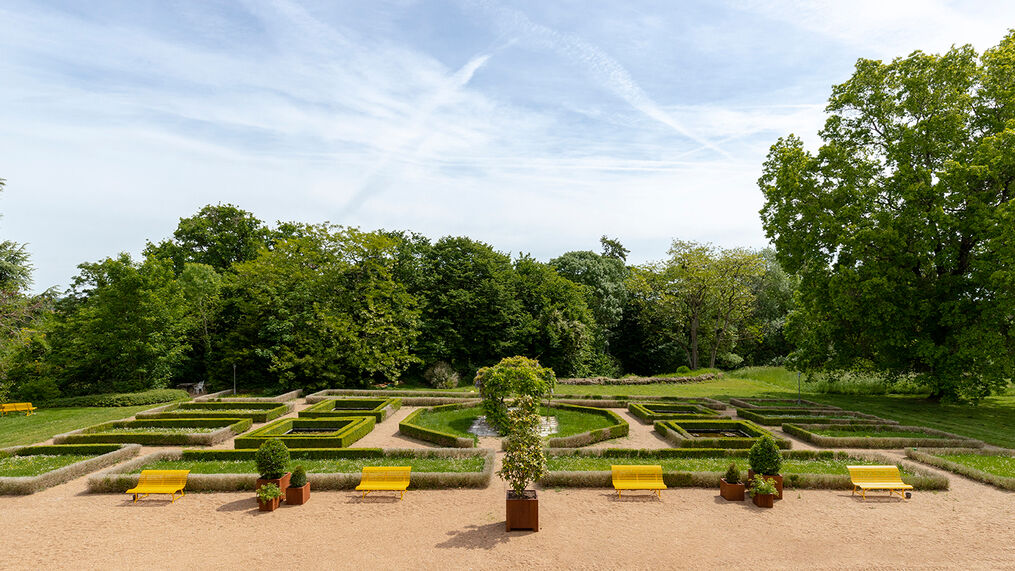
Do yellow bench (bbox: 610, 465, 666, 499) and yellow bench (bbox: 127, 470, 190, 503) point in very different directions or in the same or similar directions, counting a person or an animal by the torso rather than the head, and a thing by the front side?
same or similar directions

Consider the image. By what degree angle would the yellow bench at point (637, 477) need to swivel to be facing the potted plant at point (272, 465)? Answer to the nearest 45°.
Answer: approximately 90° to its right

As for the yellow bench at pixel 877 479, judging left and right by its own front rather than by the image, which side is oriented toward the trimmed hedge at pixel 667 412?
back

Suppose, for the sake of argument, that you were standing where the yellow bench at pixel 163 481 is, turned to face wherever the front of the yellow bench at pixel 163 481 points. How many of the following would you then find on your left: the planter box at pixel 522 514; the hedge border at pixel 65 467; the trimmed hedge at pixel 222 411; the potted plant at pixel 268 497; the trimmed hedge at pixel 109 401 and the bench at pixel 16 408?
2

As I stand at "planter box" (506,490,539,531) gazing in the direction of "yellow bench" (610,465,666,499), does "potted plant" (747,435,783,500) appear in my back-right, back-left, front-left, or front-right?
front-right

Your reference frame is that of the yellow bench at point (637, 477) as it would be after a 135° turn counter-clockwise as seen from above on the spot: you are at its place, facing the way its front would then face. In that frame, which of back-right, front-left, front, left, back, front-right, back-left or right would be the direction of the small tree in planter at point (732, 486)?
front-right

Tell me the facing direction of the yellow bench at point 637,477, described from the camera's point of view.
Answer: facing the viewer

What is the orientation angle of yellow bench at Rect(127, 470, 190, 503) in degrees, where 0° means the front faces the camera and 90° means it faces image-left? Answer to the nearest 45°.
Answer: approximately 45°

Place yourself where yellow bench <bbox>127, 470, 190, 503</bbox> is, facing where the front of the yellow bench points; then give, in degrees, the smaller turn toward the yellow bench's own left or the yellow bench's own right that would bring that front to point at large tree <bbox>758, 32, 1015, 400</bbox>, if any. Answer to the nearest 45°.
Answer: approximately 135° to the yellow bench's own left

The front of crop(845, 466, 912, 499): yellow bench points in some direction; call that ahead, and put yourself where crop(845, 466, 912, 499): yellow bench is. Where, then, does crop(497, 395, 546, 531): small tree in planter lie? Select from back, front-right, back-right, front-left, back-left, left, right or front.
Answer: right

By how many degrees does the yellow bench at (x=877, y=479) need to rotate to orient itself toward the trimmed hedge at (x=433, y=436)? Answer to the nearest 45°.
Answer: approximately 135° to its right

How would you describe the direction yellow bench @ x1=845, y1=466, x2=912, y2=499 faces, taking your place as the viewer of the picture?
facing the viewer and to the right of the viewer

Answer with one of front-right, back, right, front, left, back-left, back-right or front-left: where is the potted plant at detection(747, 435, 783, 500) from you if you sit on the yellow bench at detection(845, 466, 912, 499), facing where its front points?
right

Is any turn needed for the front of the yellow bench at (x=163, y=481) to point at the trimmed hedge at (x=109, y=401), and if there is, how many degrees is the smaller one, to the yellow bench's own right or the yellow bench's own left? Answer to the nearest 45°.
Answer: approximately 135° to the yellow bench's own right

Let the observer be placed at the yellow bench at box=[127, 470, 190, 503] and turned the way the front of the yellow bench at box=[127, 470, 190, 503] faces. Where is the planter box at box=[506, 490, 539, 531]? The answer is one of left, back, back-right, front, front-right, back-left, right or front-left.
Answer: left

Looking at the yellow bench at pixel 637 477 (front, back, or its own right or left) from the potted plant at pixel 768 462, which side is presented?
left

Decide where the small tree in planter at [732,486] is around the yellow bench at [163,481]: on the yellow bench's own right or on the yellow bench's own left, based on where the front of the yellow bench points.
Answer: on the yellow bench's own left
